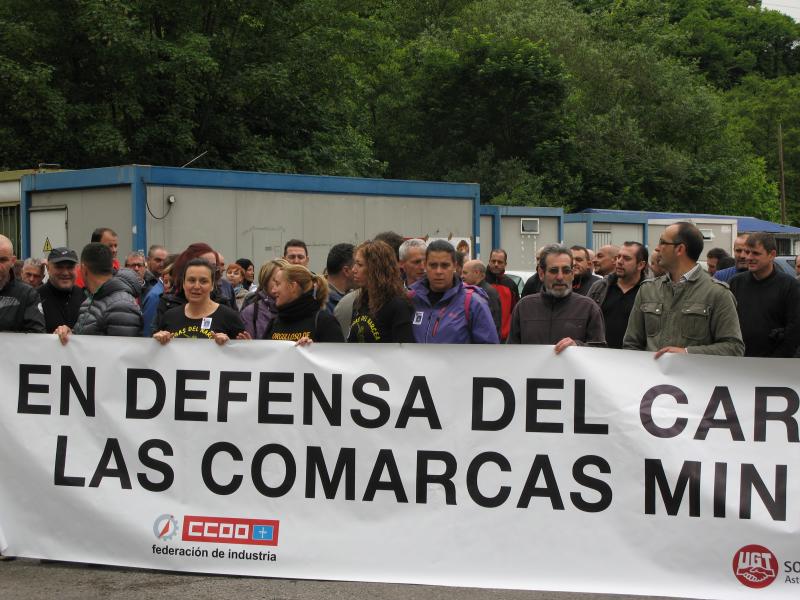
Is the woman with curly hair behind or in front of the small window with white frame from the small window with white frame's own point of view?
in front

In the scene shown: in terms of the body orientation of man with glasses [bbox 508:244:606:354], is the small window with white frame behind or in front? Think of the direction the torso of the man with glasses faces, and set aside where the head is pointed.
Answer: behind

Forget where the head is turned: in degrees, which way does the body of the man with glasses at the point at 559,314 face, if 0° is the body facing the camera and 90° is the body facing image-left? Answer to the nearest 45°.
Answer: approximately 0°

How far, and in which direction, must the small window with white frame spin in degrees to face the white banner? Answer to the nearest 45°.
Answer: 0° — it already faces it

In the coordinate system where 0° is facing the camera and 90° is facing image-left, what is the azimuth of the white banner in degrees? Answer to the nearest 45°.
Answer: approximately 0°

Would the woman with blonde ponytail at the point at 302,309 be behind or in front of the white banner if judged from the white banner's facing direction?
behind

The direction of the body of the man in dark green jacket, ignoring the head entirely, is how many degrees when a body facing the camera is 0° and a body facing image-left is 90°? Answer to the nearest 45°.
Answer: approximately 45°
